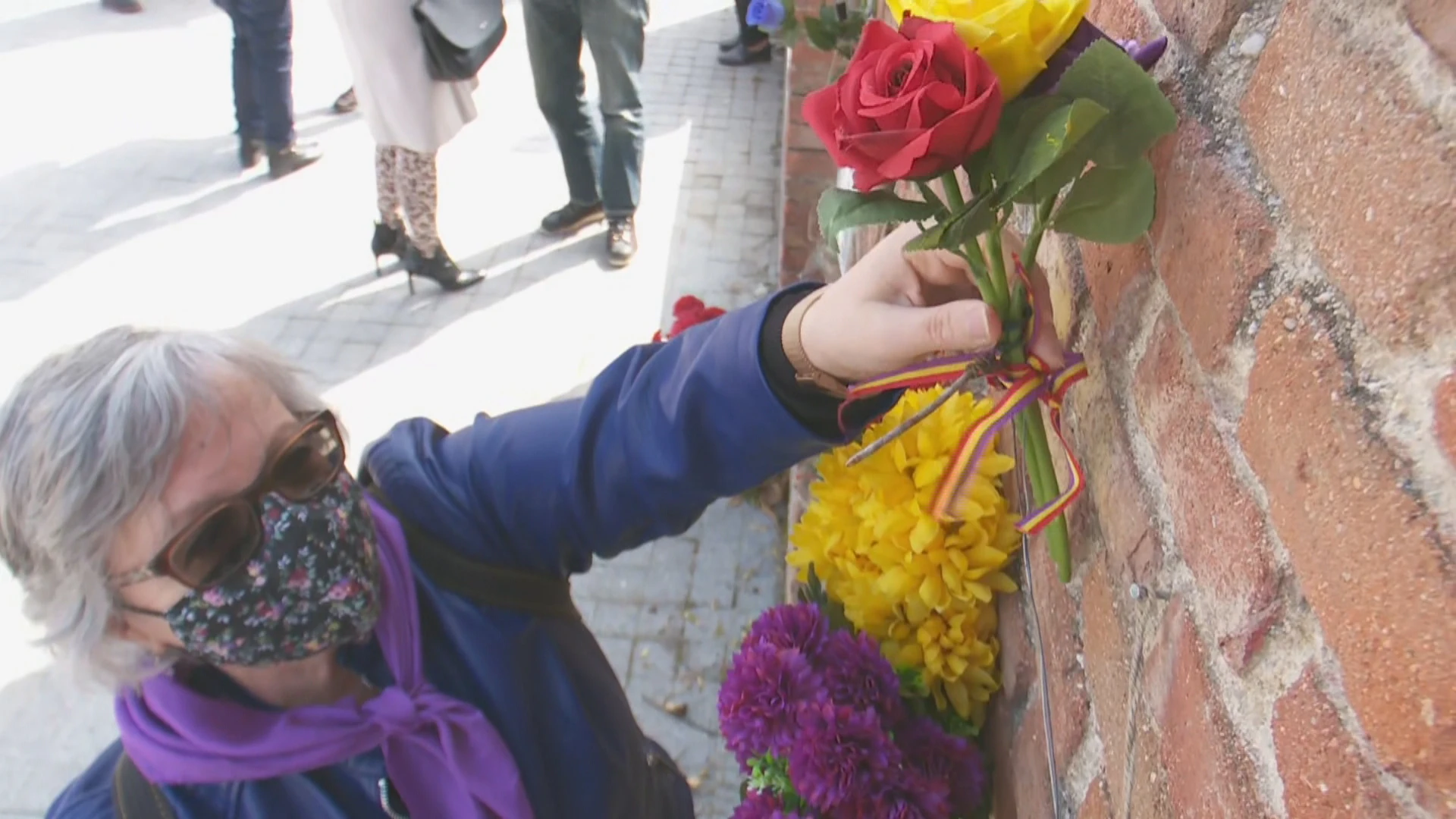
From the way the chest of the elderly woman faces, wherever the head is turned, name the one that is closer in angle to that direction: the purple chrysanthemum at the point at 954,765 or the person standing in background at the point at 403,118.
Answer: the purple chrysanthemum

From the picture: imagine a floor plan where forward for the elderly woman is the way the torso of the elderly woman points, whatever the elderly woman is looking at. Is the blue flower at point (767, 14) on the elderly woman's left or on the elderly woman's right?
on the elderly woman's left

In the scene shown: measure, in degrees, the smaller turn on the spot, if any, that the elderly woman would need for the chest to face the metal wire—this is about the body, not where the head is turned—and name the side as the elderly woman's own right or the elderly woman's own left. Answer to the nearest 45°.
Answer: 0° — they already face it

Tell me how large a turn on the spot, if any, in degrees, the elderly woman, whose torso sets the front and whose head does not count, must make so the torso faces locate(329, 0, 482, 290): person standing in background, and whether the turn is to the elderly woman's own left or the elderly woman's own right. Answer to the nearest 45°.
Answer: approximately 135° to the elderly woman's own left

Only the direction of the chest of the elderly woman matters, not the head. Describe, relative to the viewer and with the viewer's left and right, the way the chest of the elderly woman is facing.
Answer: facing the viewer and to the right of the viewer

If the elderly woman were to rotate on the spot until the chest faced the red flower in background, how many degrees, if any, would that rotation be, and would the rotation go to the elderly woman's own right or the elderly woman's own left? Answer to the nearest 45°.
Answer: approximately 90° to the elderly woman's own left

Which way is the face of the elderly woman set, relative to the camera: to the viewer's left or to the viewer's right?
to the viewer's right

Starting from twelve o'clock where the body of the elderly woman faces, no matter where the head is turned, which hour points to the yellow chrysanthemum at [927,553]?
The yellow chrysanthemum is roughly at 11 o'clock from the elderly woman.

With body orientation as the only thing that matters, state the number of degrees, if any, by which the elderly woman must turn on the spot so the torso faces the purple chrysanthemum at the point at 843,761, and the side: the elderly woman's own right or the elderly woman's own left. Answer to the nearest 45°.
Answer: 0° — they already face it

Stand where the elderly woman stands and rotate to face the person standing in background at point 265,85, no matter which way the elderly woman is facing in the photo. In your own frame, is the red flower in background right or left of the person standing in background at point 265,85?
right

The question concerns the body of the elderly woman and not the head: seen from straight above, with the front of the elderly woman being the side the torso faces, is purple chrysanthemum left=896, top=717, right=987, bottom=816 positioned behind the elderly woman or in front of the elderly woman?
in front

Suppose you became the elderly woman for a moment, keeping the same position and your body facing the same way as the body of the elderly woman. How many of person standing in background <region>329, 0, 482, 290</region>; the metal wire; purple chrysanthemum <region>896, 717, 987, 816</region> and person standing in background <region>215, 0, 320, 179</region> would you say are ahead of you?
2

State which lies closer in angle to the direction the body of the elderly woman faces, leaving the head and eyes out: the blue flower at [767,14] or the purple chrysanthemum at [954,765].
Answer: the purple chrysanthemum
